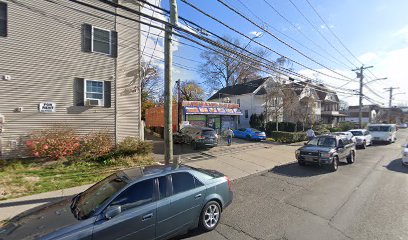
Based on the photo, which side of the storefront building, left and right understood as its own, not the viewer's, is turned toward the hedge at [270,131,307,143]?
left

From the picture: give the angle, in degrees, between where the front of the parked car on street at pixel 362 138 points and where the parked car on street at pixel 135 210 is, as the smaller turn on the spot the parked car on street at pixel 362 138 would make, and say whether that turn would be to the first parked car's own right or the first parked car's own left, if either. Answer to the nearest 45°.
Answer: approximately 45° to the first parked car's own left

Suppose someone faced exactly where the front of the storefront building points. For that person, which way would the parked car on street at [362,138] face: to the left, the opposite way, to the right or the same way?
to the right

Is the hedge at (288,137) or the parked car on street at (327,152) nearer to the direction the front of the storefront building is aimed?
the parked car on street

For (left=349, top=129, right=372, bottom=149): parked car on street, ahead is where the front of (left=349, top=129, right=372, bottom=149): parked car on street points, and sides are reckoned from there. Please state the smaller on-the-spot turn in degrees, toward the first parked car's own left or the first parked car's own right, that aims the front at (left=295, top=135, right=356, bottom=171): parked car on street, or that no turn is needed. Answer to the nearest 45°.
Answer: approximately 45° to the first parked car's own left

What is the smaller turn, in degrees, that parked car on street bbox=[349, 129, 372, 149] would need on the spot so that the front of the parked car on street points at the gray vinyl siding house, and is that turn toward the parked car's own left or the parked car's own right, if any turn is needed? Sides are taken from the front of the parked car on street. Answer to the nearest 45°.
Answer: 0° — it already faces it

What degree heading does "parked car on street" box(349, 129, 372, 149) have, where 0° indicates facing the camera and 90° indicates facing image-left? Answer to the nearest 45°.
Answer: approximately 45°

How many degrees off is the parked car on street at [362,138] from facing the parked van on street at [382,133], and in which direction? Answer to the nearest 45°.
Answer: approximately 135° to its right
